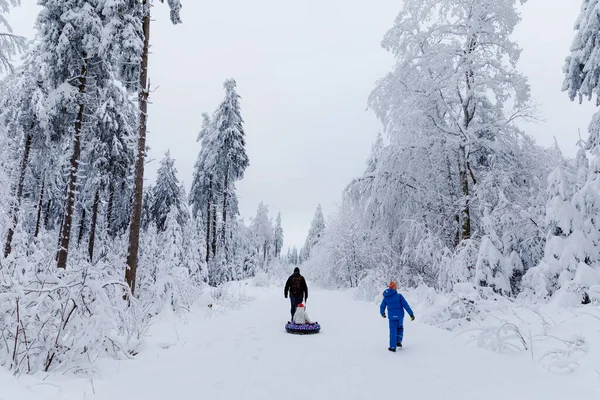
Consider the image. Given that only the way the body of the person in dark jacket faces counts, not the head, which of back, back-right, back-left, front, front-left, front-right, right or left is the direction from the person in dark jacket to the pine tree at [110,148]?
front-left

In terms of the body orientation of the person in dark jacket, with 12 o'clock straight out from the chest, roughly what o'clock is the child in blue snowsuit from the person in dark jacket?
The child in blue snowsuit is roughly at 5 o'clock from the person in dark jacket.

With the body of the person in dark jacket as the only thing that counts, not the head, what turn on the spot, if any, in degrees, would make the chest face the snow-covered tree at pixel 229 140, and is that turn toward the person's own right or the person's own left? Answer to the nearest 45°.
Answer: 0° — they already face it

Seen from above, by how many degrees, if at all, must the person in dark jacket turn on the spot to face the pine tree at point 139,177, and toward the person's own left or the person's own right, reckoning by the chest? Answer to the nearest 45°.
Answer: approximately 90° to the person's own left

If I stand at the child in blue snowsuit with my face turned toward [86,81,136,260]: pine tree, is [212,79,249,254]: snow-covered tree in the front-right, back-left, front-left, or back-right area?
front-right

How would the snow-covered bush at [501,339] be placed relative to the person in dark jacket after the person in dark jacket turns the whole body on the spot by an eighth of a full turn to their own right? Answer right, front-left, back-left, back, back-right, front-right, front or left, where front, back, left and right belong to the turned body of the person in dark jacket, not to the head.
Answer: right

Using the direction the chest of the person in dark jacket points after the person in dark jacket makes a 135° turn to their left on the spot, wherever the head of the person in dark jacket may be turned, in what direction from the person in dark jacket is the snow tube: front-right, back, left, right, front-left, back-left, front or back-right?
front-left

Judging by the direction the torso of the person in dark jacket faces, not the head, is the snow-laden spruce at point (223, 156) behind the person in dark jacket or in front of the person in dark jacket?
in front

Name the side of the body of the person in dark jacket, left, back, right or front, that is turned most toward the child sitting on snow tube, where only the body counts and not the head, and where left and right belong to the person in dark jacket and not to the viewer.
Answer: back

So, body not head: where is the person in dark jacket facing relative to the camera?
away from the camera

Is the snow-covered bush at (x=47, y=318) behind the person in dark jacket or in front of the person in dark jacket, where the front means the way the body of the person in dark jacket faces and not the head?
behind

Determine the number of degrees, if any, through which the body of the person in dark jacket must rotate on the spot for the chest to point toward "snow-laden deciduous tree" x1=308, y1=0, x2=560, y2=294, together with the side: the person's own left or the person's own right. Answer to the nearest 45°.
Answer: approximately 90° to the person's own right
